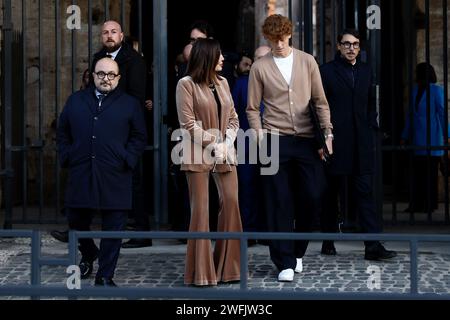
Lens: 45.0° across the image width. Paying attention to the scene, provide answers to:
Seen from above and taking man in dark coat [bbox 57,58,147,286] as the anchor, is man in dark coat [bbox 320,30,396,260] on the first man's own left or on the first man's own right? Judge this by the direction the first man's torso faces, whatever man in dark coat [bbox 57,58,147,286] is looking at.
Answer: on the first man's own left

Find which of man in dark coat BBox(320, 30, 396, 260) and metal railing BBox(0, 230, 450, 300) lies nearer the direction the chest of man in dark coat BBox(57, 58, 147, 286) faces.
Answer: the metal railing

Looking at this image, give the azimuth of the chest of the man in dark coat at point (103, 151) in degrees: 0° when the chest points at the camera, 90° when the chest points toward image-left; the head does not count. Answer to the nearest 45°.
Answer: approximately 0°

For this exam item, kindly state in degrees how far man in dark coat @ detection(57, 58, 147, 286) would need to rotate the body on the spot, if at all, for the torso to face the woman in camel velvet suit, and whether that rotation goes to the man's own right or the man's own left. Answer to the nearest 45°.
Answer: approximately 90° to the man's own left

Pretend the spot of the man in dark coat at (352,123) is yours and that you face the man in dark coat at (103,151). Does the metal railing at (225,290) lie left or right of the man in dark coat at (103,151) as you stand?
left
